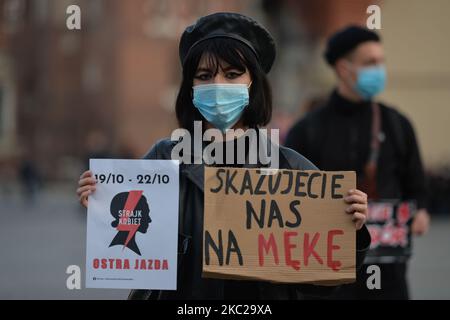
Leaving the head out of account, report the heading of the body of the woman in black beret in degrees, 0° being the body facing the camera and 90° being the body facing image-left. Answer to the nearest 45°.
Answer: approximately 0°

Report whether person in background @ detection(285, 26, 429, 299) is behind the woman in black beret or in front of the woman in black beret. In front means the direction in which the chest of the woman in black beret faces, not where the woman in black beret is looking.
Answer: behind
